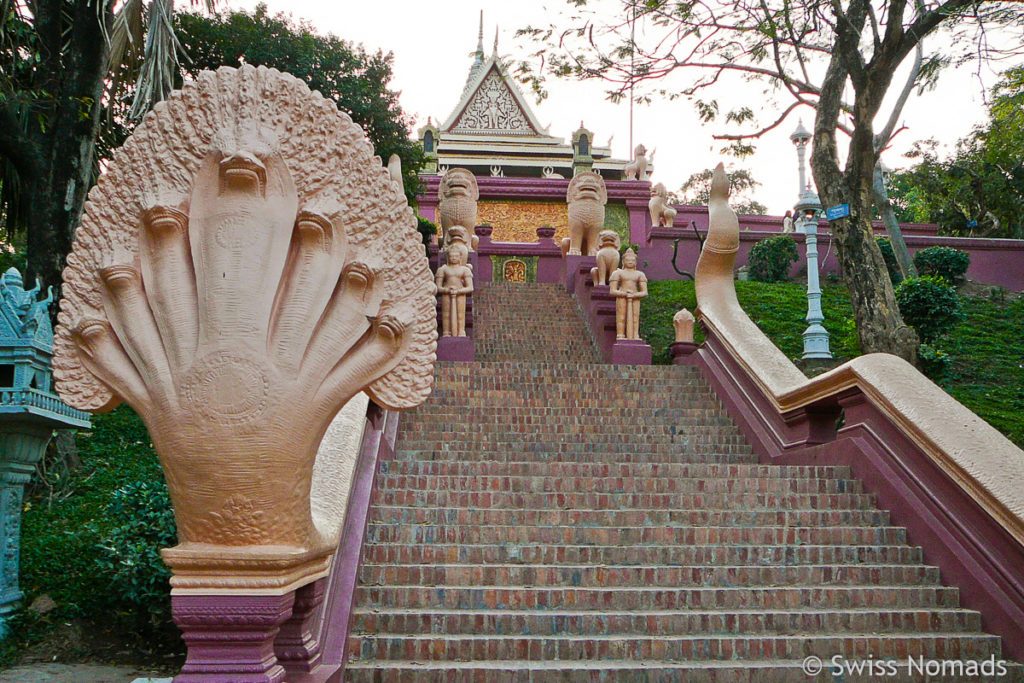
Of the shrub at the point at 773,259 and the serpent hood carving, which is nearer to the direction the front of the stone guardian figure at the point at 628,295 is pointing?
the serpent hood carving

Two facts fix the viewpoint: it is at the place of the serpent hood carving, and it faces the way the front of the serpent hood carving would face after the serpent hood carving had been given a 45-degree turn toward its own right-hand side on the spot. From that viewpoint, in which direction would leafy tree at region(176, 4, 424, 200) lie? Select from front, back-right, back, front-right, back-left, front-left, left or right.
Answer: back-right

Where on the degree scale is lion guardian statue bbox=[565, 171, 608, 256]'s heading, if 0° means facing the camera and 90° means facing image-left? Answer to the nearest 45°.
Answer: approximately 0°

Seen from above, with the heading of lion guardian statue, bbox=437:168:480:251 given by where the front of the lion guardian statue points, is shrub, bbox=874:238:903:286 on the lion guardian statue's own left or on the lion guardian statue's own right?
on the lion guardian statue's own left

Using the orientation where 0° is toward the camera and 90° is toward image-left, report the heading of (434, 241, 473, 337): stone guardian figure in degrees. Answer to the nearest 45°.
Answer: approximately 0°

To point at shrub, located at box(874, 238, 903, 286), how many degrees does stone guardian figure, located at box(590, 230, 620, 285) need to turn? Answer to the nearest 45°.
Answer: approximately 135° to its left

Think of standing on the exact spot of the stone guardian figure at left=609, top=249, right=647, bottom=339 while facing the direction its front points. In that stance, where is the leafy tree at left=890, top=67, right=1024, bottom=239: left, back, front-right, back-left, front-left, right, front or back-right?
back-left

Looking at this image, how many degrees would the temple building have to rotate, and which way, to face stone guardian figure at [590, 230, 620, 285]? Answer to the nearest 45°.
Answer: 0° — it already faces it

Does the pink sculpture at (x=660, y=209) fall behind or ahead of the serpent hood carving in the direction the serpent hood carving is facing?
behind
